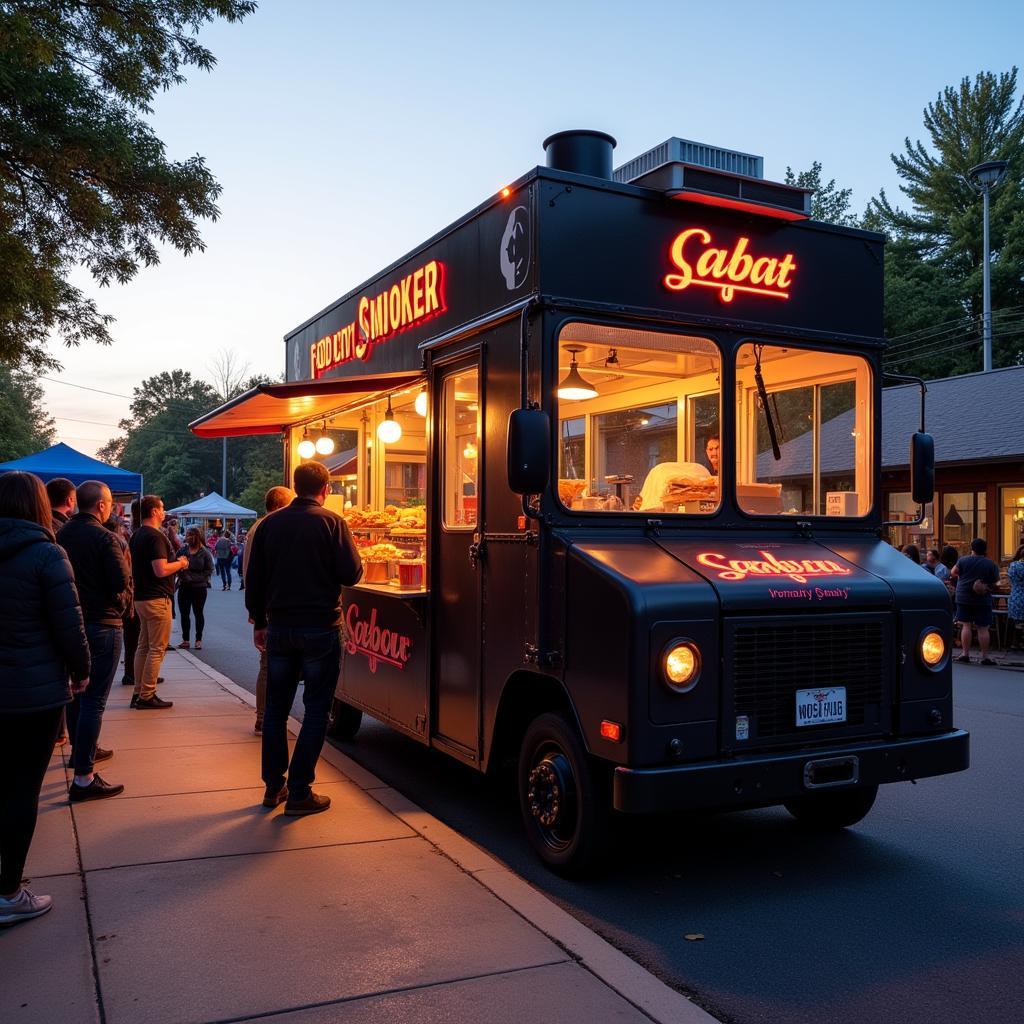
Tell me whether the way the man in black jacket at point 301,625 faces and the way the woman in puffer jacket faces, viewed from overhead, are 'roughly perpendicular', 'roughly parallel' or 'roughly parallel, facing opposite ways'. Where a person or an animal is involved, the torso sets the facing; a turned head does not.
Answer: roughly parallel

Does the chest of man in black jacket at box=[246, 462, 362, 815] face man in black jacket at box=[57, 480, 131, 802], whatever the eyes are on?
no

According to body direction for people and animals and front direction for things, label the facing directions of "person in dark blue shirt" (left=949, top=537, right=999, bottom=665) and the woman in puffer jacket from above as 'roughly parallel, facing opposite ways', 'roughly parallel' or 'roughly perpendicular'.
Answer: roughly parallel

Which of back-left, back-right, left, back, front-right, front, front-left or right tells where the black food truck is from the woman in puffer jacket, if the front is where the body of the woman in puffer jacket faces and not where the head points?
front-right

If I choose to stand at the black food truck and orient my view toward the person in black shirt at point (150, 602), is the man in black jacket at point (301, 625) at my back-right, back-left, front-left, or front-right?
front-left

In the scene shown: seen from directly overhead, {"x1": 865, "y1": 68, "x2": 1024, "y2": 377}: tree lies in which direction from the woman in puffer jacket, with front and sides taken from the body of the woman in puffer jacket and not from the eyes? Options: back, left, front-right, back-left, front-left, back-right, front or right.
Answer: front

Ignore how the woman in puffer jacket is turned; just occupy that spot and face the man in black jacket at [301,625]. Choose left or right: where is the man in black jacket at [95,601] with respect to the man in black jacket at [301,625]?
left

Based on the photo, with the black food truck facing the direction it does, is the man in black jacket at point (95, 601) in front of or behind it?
behind

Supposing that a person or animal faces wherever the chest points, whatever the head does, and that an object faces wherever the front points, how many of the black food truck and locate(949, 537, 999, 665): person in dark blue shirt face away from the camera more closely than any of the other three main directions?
1

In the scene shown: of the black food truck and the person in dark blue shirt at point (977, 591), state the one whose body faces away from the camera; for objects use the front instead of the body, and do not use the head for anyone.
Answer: the person in dark blue shirt

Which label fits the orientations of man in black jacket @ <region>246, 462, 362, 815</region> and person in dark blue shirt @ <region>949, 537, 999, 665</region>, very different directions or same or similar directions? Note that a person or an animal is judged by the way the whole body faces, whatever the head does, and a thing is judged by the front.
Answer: same or similar directions

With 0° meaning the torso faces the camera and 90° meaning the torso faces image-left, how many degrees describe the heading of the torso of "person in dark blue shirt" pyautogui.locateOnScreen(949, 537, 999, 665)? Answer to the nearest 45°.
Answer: approximately 180°

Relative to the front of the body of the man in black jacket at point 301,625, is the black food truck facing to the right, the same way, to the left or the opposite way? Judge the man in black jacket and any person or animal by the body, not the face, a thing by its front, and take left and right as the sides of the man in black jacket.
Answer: to the right

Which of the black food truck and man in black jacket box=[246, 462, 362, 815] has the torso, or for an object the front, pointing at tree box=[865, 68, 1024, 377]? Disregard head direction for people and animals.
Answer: the man in black jacket

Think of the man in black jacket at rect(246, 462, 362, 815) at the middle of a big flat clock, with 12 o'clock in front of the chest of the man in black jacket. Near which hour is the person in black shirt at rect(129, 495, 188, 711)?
The person in black shirt is roughly at 10 o'clock from the man in black jacket.

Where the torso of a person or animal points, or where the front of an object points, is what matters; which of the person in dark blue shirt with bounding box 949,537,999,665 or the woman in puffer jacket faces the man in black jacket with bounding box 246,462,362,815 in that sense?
the woman in puffer jacket

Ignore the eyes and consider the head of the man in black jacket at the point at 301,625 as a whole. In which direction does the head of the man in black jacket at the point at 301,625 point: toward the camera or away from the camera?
away from the camera
